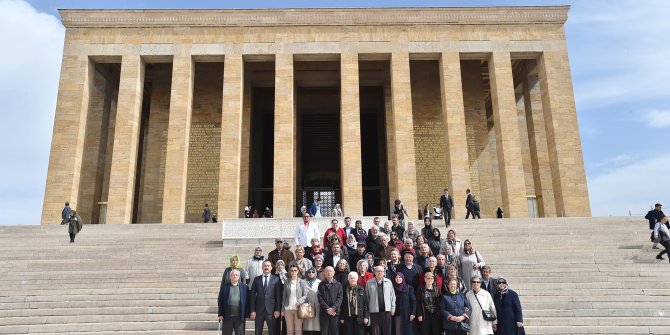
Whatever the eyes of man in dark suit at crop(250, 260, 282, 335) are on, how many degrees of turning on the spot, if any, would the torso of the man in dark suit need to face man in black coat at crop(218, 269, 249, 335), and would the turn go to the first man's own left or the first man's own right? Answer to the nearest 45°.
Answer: approximately 90° to the first man's own right

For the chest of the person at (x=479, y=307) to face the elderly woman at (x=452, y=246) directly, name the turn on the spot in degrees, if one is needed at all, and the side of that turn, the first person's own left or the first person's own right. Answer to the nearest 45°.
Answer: approximately 180°

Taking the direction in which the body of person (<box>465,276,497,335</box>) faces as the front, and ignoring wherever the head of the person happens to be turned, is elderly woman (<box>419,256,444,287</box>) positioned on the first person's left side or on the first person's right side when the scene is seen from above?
on the first person's right side

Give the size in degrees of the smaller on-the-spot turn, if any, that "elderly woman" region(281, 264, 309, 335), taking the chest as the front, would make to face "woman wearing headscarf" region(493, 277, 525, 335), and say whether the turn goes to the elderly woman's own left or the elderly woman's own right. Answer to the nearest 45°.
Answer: approximately 90° to the elderly woman's own left

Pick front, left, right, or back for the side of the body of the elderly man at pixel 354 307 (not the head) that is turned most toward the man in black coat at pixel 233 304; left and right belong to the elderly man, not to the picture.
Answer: right

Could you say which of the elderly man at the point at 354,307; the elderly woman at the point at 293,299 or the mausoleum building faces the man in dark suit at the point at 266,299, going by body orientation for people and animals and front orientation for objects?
the mausoleum building

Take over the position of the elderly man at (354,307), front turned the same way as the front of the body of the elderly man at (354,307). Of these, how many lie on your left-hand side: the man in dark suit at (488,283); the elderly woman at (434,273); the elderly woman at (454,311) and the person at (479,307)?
4

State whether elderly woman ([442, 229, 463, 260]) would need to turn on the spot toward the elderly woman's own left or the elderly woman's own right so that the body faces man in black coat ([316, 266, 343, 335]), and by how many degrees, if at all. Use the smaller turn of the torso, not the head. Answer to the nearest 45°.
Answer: approximately 45° to the elderly woman's own right
